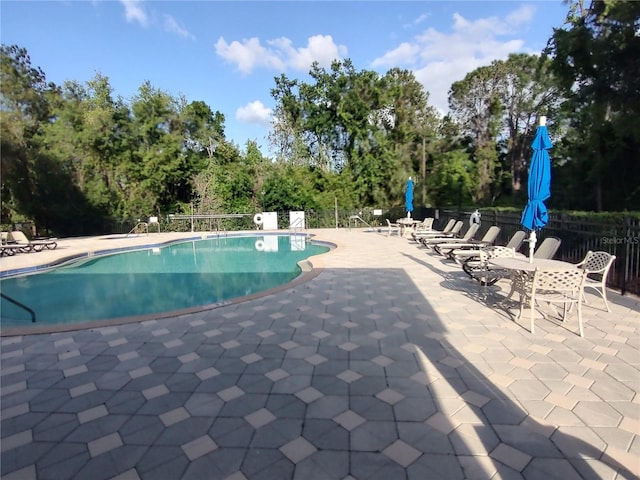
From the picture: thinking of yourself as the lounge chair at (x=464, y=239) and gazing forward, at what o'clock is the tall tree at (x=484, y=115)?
The tall tree is roughly at 3 o'clock from the lounge chair.

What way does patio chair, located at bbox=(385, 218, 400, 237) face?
to the viewer's right

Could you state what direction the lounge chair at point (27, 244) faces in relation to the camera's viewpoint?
facing to the right of the viewer

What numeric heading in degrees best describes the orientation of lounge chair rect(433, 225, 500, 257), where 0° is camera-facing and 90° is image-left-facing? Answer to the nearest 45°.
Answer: approximately 45°

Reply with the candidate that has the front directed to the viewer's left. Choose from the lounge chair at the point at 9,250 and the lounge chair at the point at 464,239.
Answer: the lounge chair at the point at 464,239

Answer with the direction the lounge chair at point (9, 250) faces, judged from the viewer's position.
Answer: facing to the right of the viewer

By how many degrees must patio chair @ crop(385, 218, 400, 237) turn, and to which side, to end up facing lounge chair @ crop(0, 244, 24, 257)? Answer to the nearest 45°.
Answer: approximately 135° to its right

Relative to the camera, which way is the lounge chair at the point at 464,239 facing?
to the viewer's left

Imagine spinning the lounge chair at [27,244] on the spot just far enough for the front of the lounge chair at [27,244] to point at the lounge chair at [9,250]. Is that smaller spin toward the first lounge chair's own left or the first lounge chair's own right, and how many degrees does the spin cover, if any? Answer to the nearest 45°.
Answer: approximately 135° to the first lounge chair's own right
